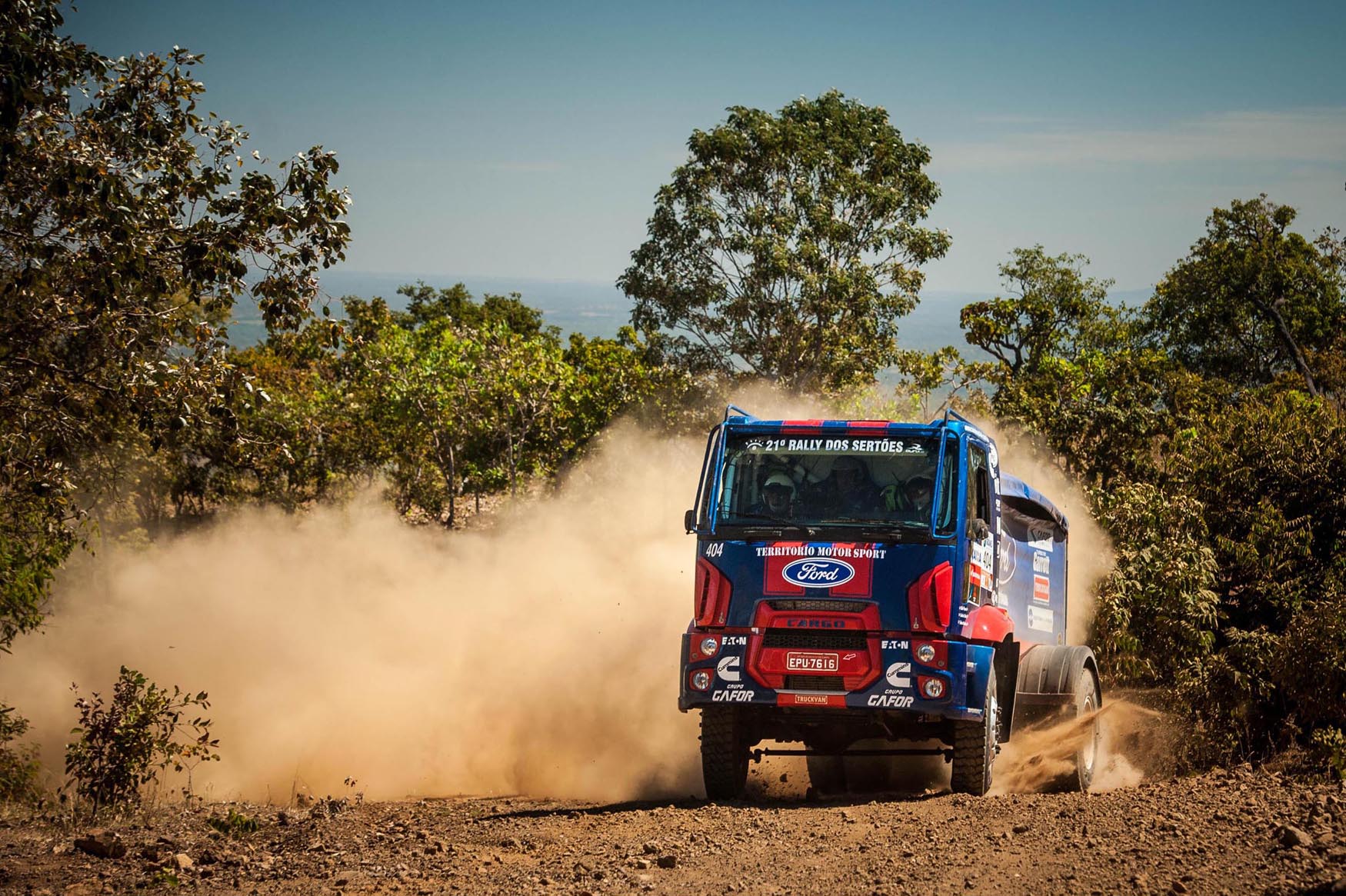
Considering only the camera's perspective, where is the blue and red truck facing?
facing the viewer

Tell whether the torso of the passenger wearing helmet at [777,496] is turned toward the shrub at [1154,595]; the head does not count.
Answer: no

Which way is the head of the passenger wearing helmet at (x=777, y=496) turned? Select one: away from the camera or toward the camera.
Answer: toward the camera

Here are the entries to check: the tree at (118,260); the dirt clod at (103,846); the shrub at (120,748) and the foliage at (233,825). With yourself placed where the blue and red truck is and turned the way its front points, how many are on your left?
0

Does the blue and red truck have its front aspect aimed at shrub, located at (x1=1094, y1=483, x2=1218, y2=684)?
no

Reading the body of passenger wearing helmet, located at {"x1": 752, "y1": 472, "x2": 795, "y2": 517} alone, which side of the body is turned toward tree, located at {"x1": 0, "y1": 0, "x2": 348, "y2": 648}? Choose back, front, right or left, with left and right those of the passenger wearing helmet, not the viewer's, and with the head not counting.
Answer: right

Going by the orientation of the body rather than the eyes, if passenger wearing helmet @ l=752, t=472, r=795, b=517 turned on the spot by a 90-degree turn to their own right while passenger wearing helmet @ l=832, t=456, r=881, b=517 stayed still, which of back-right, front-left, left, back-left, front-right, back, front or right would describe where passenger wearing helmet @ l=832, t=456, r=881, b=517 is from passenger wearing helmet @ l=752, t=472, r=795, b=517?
back

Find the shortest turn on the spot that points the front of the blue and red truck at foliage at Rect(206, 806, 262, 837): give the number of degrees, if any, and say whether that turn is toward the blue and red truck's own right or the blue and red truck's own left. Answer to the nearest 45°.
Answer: approximately 90° to the blue and red truck's own right

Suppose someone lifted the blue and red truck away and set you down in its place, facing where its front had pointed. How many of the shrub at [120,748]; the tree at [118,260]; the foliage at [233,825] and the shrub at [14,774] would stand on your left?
0

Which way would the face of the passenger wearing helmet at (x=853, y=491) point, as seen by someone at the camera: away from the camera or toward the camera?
toward the camera

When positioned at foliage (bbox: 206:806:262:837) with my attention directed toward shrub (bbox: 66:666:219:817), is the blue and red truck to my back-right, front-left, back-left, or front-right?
back-right

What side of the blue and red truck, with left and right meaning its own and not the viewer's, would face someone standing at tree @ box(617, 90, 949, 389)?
back

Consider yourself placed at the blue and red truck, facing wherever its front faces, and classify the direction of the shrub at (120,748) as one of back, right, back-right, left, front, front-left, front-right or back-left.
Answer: right

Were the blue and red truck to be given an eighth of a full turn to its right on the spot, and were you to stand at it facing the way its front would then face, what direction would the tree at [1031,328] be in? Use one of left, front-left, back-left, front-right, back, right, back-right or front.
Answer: back-right
